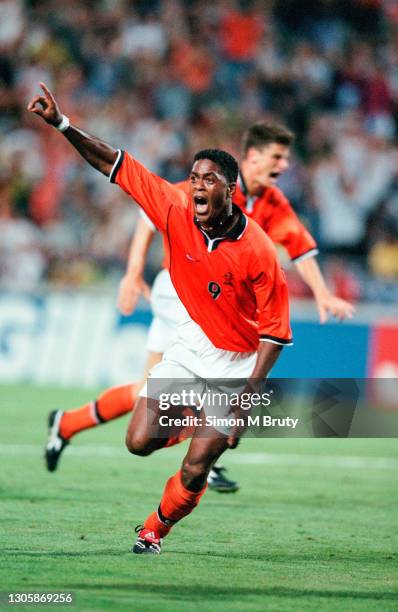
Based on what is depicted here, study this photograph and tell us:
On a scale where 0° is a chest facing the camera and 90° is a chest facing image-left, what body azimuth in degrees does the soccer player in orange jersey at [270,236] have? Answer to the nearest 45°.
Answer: approximately 315°

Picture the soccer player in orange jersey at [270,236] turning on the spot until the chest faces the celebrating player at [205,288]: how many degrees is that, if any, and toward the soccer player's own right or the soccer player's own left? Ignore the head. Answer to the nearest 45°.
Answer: approximately 45° to the soccer player's own right

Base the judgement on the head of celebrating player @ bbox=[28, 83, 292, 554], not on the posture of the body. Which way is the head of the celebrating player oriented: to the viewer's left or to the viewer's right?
to the viewer's left
